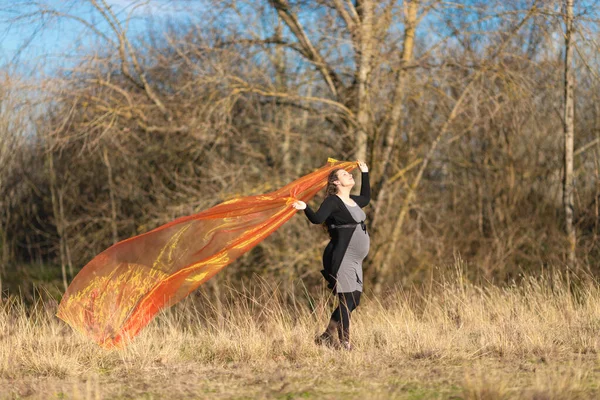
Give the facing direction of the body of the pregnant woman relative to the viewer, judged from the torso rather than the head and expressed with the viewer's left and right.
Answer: facing the viewer and to the right of the viewer
